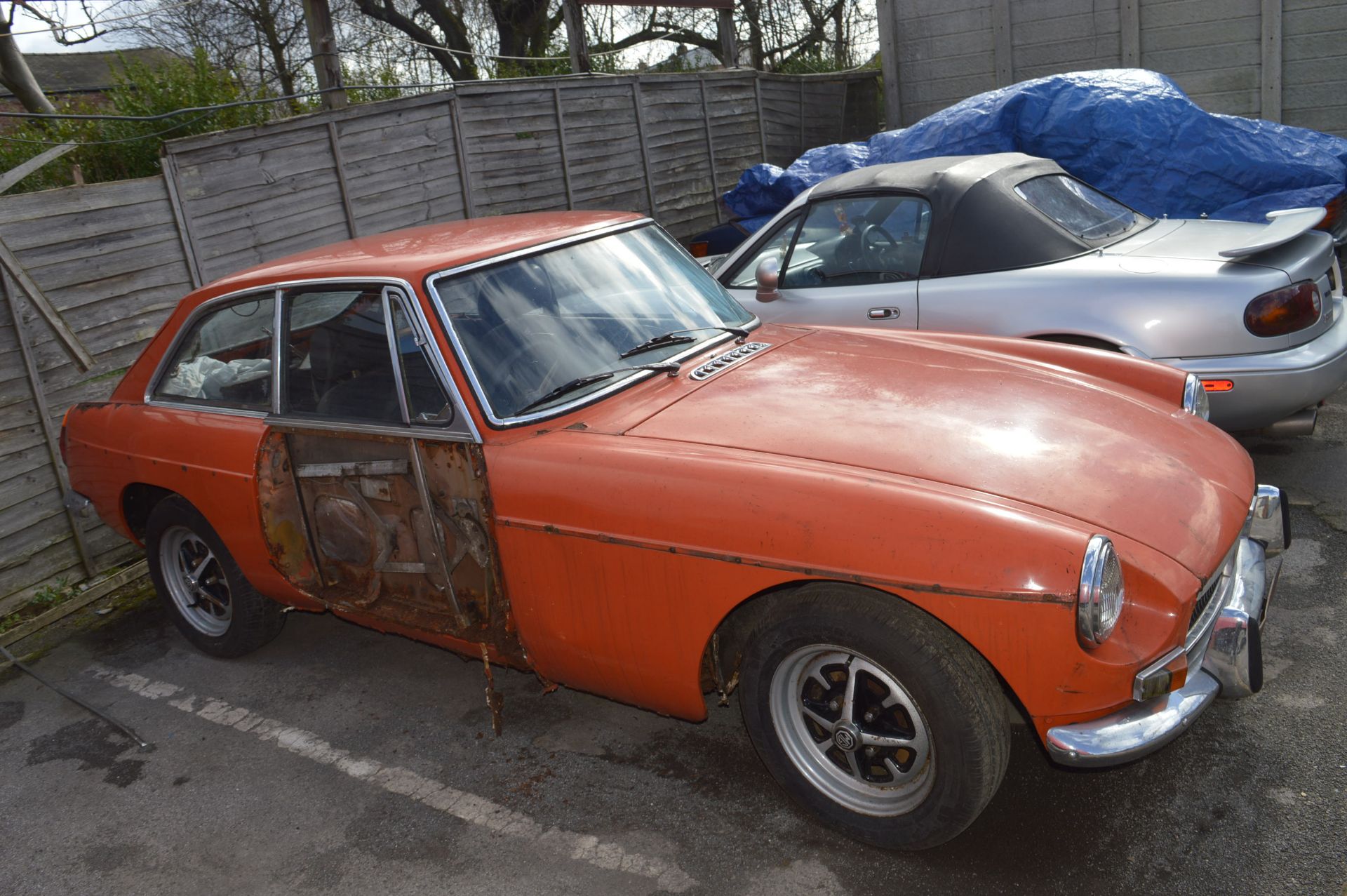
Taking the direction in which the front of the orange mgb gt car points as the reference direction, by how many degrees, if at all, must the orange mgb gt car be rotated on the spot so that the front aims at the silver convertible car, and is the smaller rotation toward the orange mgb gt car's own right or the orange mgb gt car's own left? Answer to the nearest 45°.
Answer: approximately 90° to the orange mgb gt car's own left

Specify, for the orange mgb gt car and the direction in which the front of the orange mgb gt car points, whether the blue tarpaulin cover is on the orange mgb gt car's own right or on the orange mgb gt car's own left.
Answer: on the orange mgb gt car's own left

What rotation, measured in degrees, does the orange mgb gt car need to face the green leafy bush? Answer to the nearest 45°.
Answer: approximately 180°

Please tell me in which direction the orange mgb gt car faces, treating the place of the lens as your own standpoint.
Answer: facing the viewer and to the right of the viewer
